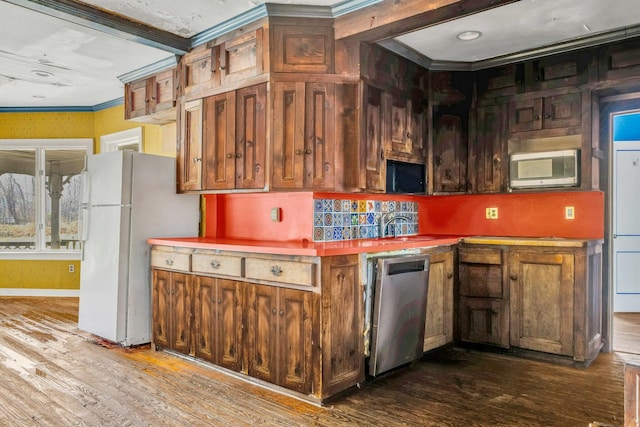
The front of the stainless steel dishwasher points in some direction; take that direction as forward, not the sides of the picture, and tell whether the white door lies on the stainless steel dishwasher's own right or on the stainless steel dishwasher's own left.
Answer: on the stainless steel dishwasher's own left

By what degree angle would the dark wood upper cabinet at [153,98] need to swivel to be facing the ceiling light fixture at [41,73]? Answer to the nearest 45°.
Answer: approximately 90° to its right

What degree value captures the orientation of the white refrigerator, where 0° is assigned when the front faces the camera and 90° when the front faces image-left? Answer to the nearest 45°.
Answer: approximately 45°

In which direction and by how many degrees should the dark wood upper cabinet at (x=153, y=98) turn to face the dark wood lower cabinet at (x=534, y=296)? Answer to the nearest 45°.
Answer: approximately 90° to its left

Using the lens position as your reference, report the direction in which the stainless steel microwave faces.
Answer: facing the viewer

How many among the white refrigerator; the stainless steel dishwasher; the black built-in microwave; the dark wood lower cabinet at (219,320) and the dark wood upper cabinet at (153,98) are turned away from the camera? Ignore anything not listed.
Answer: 0

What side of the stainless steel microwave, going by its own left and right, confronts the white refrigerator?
right

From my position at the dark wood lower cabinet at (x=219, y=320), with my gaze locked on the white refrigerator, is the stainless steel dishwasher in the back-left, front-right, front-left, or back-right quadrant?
back-right

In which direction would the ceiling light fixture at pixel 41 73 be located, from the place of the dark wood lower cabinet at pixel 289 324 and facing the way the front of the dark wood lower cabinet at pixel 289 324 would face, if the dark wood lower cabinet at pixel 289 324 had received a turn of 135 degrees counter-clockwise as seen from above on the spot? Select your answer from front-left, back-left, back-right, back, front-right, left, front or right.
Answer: back-left

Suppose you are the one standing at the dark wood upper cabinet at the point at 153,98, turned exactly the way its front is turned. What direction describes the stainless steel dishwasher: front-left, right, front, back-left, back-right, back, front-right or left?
left

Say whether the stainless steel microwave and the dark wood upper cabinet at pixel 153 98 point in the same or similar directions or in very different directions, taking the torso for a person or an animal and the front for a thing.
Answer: same or similar directions

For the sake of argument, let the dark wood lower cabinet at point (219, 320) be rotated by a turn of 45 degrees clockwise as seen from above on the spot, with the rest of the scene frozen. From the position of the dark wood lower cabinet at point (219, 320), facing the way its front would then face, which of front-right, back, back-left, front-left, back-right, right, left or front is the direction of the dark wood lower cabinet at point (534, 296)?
back

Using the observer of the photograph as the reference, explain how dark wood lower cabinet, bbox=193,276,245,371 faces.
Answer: facing the viewer and to the left of the viewer

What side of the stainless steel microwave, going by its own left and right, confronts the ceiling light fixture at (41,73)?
right
